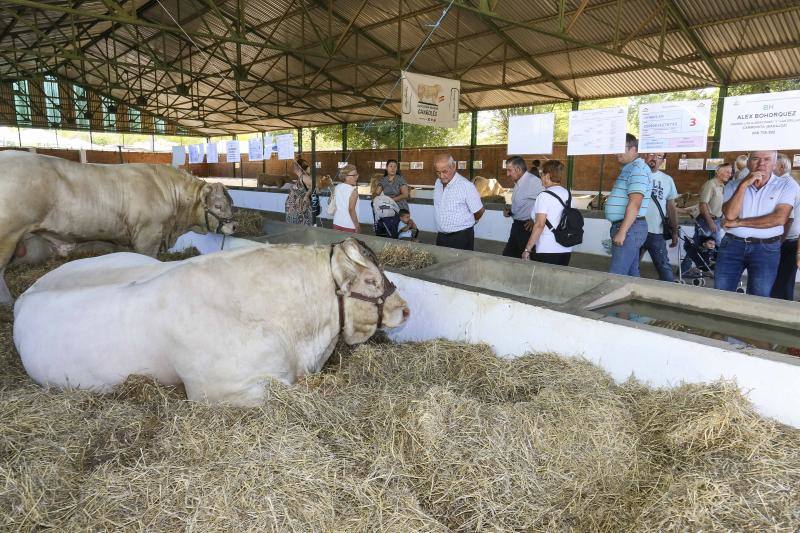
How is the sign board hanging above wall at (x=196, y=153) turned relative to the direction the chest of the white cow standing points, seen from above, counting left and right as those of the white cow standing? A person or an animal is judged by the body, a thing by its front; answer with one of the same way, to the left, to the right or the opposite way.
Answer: to the right

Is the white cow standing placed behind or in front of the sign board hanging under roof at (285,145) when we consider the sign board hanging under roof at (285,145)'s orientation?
in front

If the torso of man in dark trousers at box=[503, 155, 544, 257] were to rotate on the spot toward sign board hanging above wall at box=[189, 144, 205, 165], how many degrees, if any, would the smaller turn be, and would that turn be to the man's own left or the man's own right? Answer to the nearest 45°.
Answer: approximately 45° to the man's own right

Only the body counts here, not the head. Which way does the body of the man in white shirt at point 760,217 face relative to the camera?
toward the camera

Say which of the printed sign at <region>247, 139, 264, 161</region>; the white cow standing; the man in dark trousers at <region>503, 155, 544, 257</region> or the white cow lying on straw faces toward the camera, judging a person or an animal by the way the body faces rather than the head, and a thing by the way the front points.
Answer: the printed sign

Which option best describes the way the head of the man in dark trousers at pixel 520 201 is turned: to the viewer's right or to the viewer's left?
to the viewer's left

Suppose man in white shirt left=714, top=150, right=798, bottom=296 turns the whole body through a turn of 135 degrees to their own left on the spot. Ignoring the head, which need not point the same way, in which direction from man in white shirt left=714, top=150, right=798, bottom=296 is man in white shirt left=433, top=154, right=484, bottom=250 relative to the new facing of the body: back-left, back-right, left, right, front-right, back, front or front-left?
back-left

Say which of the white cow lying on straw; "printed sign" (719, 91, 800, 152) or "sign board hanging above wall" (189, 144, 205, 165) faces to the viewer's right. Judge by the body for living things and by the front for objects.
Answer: the white cow lying on straw

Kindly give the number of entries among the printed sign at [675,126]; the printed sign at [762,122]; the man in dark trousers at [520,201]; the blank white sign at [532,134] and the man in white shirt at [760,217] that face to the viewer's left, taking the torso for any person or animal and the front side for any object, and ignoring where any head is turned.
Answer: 1

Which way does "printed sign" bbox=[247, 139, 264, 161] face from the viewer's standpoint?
toward the camera

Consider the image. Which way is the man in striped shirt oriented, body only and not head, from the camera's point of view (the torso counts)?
to the viewer's left

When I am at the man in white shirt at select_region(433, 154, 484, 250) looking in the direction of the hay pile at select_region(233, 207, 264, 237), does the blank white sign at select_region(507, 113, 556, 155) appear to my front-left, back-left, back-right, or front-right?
back-right

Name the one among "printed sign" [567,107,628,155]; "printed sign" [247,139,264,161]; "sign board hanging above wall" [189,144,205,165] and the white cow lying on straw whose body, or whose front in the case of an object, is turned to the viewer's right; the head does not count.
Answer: the white cow lying on straw

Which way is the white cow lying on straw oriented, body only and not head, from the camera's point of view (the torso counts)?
to the viewer's right

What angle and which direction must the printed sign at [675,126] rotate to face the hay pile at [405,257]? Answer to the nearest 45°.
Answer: approximately 45° to its right

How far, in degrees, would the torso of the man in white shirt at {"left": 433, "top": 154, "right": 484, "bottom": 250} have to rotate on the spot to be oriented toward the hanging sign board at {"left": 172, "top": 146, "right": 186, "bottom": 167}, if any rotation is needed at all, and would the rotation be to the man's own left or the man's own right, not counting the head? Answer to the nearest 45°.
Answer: approximately 90° to the man's own right

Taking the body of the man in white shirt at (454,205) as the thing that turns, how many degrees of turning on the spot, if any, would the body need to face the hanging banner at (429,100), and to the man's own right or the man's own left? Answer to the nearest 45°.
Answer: approximately 135° to the man's own right
